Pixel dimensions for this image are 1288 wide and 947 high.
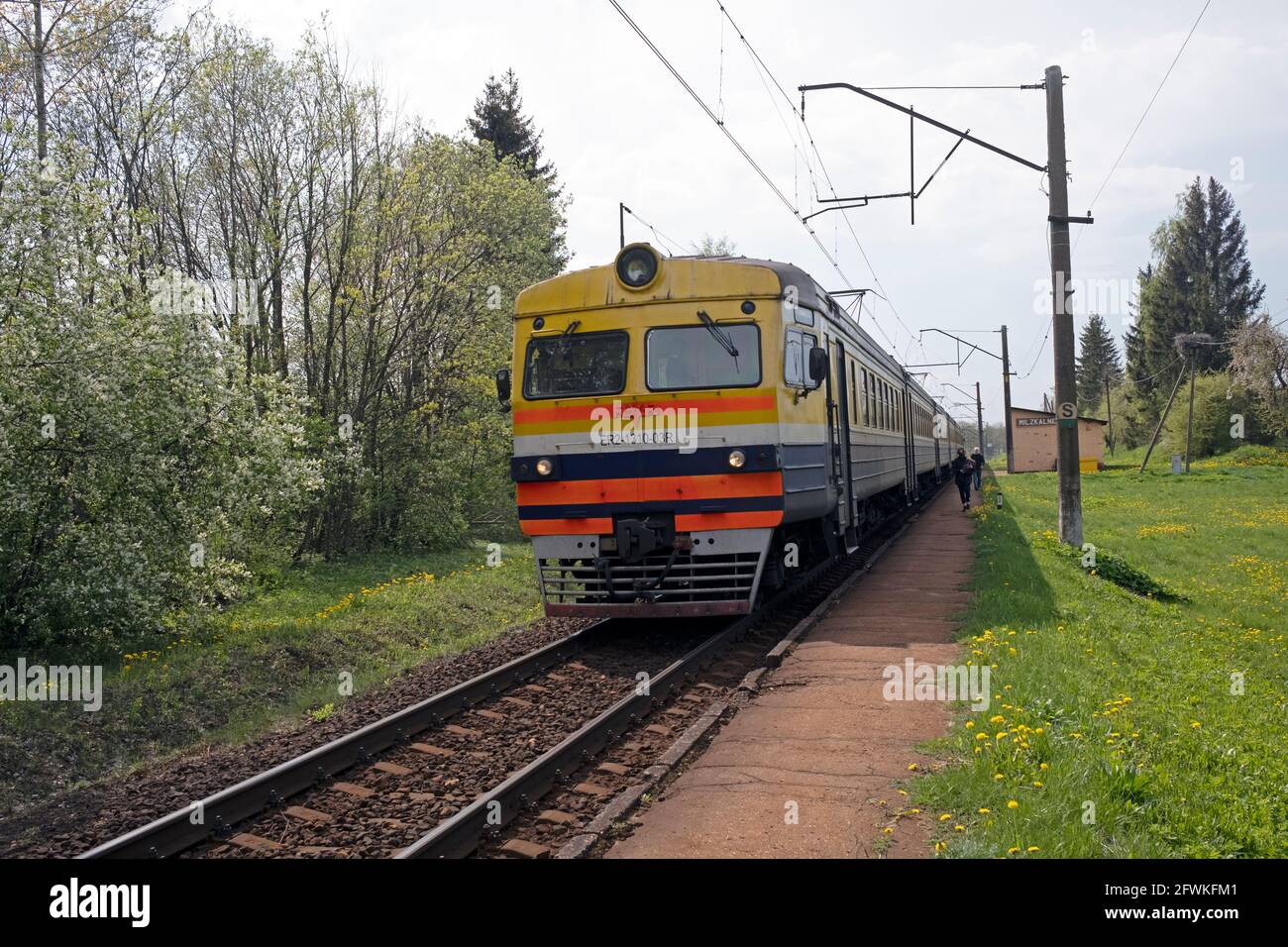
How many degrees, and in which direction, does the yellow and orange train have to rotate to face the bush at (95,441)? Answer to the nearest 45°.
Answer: approximately 45° to its right

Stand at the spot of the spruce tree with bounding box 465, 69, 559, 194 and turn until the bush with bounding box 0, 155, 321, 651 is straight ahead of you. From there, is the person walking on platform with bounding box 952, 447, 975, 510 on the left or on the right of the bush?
left

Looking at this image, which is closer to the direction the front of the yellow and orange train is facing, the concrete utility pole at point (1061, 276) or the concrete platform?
the concrete platform

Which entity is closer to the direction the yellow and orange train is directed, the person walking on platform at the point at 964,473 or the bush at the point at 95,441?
the bush

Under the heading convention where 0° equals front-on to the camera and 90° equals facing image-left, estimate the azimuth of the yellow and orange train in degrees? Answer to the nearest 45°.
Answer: approximately 45°

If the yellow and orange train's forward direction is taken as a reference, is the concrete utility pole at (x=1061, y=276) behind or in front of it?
behind

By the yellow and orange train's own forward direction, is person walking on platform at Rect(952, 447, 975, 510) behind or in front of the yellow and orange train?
behind
